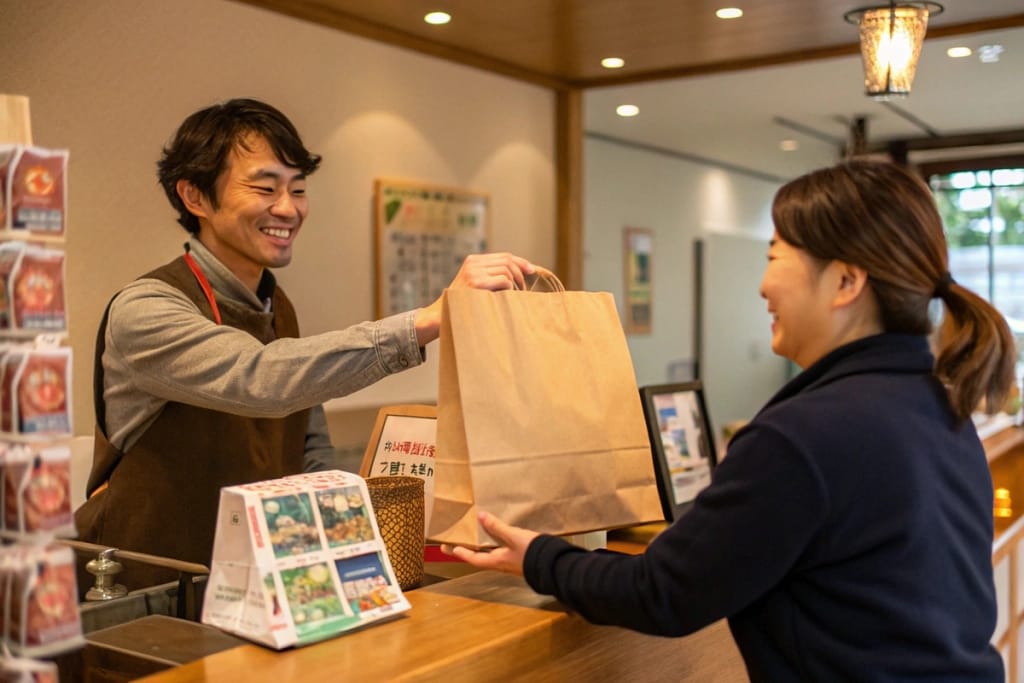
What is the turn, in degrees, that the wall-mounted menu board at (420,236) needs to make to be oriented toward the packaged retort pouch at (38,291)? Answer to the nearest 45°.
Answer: approximately 45° to its right

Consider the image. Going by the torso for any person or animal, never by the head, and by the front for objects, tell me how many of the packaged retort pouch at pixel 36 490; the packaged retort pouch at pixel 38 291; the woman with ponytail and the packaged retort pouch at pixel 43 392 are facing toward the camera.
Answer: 3

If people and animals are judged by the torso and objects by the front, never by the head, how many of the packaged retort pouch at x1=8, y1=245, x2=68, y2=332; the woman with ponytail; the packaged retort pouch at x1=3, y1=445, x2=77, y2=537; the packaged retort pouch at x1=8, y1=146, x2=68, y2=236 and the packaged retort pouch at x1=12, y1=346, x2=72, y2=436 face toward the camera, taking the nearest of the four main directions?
4

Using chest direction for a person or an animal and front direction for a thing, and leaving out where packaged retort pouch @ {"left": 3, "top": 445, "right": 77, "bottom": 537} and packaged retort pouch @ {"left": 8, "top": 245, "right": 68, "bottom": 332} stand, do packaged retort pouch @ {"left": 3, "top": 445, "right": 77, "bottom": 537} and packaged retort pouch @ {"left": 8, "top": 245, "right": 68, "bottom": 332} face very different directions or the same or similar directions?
same or similar directions

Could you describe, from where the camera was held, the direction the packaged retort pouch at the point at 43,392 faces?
facing the viewer

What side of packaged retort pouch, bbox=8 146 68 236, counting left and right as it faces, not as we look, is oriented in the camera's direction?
front

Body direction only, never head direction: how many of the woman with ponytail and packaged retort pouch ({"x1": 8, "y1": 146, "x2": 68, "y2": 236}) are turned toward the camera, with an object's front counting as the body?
1

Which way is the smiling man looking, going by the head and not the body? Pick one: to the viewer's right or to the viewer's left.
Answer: to the viewer's right

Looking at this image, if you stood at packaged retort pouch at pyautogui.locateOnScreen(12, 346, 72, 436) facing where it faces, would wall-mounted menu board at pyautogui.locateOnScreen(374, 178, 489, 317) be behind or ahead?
behind

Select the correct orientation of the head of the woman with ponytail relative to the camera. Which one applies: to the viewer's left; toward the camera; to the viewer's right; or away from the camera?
to the viewer's left

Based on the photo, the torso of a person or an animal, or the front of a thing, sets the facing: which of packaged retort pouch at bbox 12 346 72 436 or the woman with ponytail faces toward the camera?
the packaged retort pouch

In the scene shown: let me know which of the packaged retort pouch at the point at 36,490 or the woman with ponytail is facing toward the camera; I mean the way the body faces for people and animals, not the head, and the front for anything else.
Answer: the packaged retort pouch

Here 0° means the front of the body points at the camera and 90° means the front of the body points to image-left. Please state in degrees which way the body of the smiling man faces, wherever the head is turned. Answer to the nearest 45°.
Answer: approximately 315°

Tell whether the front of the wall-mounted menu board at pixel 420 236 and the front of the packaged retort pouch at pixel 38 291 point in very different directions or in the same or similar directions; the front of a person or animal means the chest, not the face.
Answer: same or similar directions
